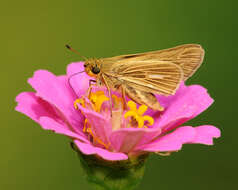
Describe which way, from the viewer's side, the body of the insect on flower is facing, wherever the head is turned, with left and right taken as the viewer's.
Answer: facing to the left of the viewer
